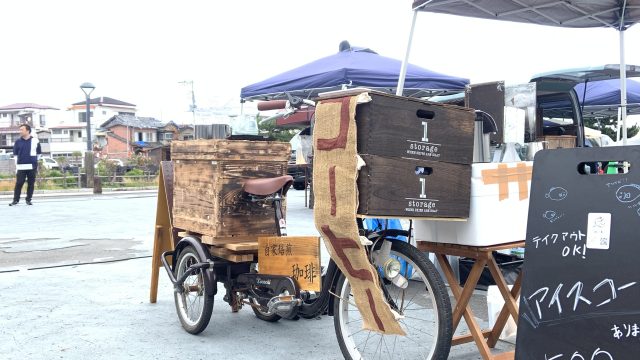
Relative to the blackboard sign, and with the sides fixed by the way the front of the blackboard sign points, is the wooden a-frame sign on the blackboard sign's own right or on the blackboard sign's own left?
on the blackboard sign's own right

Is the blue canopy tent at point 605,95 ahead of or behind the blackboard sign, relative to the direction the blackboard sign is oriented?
behind

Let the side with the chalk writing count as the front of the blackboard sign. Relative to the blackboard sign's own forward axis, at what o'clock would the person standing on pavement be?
The person standing on pavement is roughly at 4 o'clock from the blackboard sign.

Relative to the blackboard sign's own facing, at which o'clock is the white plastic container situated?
The white plastic container is roughly at 5 o'clock from the blackboard sign.

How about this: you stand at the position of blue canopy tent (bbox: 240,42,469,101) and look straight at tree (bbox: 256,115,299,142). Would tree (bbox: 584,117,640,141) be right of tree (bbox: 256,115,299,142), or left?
right

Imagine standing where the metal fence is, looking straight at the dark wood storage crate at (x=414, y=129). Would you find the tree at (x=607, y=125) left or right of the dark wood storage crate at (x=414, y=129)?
left

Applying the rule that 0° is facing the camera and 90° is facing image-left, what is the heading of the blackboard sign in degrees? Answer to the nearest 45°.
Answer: approximately 0°

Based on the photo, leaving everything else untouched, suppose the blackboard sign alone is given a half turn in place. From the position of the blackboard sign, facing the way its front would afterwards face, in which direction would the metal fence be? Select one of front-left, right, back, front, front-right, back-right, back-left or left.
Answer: front-left

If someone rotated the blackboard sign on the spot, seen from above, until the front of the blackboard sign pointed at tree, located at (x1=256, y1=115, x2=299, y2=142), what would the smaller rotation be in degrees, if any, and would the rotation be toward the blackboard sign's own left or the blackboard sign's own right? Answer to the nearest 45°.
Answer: approximately 135° to the blackboard sign's own right

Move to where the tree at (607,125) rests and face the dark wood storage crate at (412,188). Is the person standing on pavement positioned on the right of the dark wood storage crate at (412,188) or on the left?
right

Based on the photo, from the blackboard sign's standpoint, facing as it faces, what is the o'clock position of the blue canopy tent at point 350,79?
The blue canopy tent is roughly at 5 o'clock from the blackboard sign.
